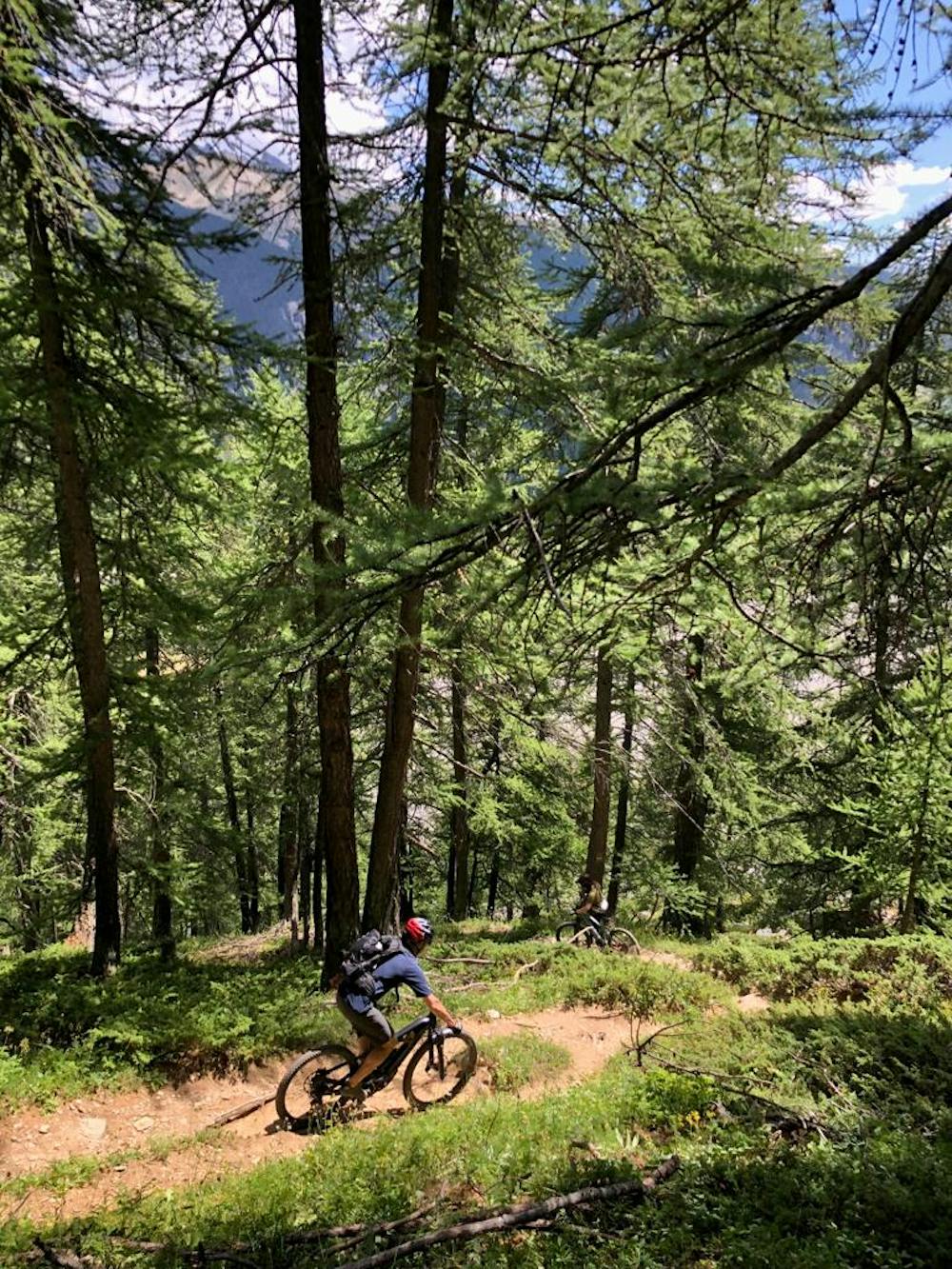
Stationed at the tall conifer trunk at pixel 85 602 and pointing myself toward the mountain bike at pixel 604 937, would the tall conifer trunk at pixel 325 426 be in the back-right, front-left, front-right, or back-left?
front-right

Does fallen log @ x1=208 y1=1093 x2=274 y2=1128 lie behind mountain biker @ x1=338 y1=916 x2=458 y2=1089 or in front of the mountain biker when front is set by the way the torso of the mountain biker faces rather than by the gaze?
behind

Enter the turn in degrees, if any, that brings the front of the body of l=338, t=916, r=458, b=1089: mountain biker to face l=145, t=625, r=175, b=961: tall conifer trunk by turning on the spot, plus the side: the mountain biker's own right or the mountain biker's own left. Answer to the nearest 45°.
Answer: approximately 135° to the mountain biker's own left

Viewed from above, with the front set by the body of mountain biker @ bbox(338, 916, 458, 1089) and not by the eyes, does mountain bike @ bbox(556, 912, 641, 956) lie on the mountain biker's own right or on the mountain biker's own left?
on the mountain biker's own left

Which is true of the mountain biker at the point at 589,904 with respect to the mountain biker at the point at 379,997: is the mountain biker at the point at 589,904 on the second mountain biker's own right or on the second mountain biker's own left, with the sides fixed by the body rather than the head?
on the second mountain biker's own left

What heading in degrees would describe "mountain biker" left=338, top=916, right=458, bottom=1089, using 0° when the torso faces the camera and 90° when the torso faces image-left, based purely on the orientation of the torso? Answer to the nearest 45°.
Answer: approximately 270°

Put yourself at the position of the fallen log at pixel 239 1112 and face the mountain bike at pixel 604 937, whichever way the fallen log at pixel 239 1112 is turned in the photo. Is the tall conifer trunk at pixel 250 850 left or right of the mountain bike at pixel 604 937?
left

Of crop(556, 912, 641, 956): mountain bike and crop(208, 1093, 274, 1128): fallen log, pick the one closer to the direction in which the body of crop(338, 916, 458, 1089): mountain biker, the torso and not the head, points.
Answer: the mountain bike

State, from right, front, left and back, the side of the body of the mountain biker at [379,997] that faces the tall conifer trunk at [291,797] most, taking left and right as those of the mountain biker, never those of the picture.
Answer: left

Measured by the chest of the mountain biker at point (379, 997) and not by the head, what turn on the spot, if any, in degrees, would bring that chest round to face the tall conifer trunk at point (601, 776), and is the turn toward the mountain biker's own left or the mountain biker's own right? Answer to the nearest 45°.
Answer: approximately 45° to the mountain biker's own left

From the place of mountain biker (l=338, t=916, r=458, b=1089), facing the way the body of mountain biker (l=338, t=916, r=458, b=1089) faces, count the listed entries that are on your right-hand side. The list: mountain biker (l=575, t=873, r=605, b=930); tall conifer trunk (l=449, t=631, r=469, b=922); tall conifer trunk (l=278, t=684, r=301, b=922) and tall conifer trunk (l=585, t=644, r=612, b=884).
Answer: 0
